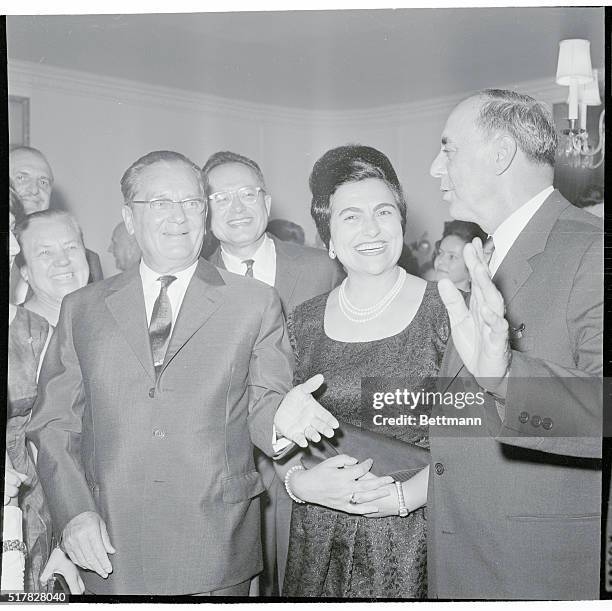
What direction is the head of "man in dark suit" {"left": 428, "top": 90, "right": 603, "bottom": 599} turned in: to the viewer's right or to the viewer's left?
to the viewer's left

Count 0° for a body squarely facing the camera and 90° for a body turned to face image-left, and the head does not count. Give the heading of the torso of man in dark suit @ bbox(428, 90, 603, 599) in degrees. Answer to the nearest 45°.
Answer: approximately 45°

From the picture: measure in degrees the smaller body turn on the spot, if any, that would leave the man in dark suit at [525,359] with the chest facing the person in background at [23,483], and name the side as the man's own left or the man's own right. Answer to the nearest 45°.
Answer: approximately 45° to the man's own right

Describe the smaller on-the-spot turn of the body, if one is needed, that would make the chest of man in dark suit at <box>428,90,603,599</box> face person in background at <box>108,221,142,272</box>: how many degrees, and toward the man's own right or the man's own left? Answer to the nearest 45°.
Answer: approximately 45° to the man's own right

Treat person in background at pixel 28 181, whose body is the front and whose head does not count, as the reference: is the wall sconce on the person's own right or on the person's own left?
on the person's own left

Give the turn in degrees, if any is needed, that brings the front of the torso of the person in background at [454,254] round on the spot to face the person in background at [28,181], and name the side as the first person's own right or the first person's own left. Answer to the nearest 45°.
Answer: approximately 45° to the first person's own right

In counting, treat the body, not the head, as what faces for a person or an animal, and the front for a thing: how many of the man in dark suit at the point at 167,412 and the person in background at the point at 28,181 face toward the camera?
2

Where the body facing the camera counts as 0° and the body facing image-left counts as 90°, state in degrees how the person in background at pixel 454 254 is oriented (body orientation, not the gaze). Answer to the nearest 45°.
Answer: approximately 45°

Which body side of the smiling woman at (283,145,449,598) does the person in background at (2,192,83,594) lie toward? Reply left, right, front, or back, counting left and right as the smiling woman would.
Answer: right
